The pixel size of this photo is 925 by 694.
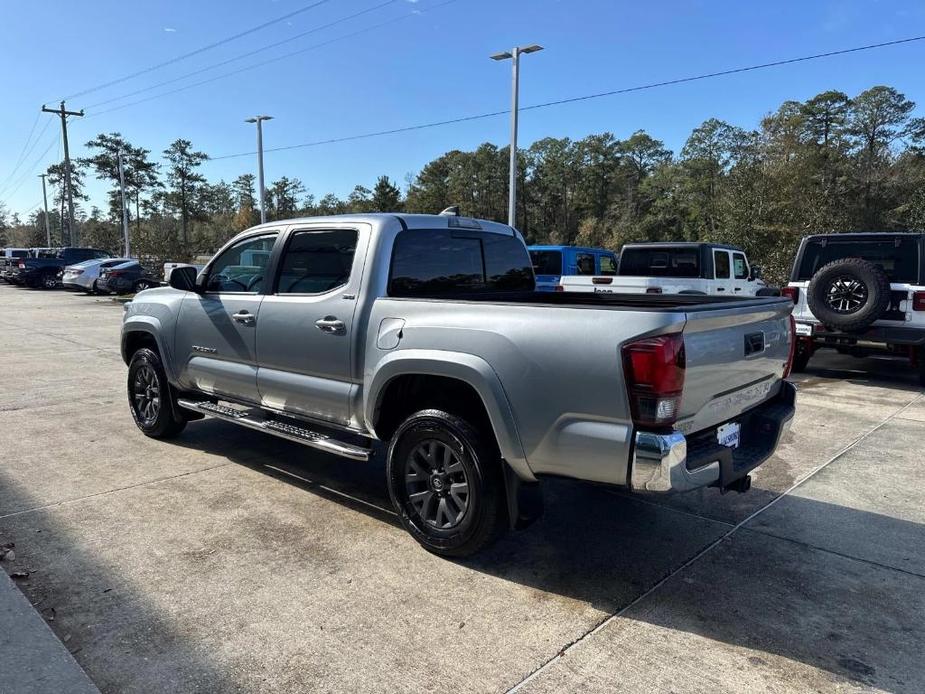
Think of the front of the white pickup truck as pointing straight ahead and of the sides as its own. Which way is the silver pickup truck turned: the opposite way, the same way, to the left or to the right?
to the left

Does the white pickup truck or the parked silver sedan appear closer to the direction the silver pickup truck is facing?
the parked silver sedan

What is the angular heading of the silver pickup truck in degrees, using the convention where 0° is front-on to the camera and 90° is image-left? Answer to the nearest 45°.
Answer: approximately 135°

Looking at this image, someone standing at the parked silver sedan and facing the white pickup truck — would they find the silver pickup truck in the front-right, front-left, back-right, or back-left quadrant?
front-right

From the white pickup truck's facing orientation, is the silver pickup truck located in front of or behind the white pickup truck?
behind

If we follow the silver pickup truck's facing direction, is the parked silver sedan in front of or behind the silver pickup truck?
in front

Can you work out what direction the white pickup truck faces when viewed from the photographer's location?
facing away from the viewer and to the right of the viewer

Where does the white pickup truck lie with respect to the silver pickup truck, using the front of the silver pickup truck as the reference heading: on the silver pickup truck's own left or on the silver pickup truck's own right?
on the silver pickup truck's own right
